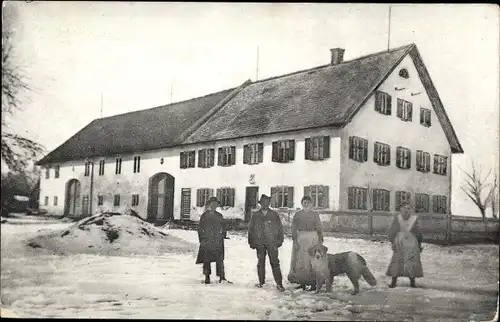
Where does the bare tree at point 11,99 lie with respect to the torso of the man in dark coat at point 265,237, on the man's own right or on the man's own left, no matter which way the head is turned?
on the man's own right

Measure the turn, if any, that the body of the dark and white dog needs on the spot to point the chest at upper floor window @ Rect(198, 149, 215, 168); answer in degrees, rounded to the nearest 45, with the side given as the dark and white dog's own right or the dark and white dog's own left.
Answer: approximately 45° to the dark and white dog's own right

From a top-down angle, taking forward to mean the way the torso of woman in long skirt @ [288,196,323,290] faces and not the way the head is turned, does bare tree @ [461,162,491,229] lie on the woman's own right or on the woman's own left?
on the woman's own left

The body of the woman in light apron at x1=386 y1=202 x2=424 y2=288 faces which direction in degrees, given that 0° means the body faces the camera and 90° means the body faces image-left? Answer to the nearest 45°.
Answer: approximately 0°

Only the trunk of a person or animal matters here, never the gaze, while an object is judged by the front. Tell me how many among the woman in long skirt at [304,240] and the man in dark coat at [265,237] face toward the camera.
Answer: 2
